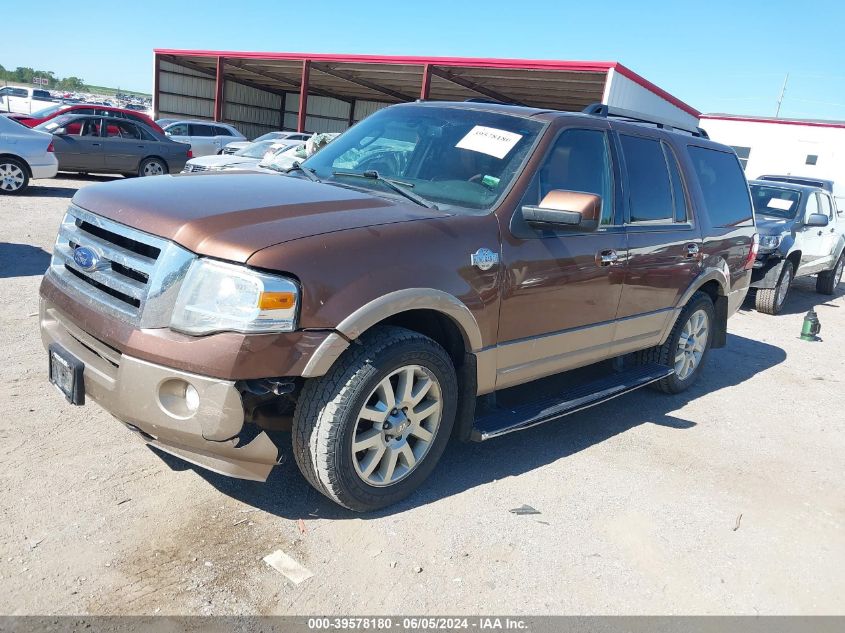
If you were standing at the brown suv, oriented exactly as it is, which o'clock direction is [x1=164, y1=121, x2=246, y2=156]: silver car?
The silver car is roughly at 4 o'clock from the brown suv.

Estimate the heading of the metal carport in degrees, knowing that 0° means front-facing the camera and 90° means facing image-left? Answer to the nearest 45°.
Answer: approximately 45°

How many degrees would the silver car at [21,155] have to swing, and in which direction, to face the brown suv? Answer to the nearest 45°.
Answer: approximately 90° to its left

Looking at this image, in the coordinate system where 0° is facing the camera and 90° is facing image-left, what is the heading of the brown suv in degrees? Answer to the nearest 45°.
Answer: approximately 45°

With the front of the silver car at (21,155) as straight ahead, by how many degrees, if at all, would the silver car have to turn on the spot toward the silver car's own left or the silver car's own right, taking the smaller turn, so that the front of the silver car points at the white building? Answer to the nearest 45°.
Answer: approximately 180°

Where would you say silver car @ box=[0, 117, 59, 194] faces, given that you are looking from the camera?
facing to the left of the viewer

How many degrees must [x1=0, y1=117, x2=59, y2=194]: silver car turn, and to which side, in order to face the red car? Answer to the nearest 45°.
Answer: approximately 90° to its right

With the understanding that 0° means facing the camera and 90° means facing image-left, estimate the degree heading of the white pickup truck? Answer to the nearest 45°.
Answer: approximately 90°
